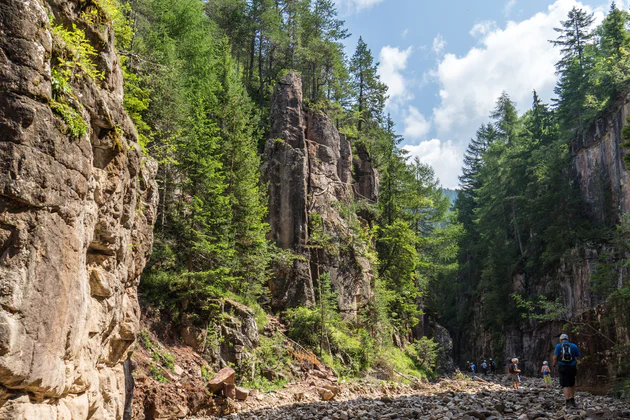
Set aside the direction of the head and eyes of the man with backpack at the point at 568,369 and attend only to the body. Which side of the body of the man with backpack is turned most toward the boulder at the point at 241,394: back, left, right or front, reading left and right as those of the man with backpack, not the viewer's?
left

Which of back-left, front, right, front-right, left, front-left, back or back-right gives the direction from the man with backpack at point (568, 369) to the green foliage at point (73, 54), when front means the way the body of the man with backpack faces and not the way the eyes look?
back-left

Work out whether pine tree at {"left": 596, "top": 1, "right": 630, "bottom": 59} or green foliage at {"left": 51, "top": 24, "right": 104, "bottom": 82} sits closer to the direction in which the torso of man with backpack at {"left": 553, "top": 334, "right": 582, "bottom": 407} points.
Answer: the pine tree

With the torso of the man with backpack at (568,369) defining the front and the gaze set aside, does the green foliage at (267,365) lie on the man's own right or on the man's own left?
on the man's own left

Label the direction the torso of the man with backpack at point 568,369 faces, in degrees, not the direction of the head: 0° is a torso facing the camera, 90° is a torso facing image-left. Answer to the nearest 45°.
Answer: approximately 180°

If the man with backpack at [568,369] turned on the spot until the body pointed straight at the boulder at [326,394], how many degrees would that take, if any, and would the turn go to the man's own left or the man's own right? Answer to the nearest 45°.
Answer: approximately 45° to the man's own left

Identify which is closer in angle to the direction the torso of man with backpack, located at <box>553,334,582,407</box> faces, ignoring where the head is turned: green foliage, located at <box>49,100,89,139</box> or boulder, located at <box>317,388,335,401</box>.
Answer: the boulder
